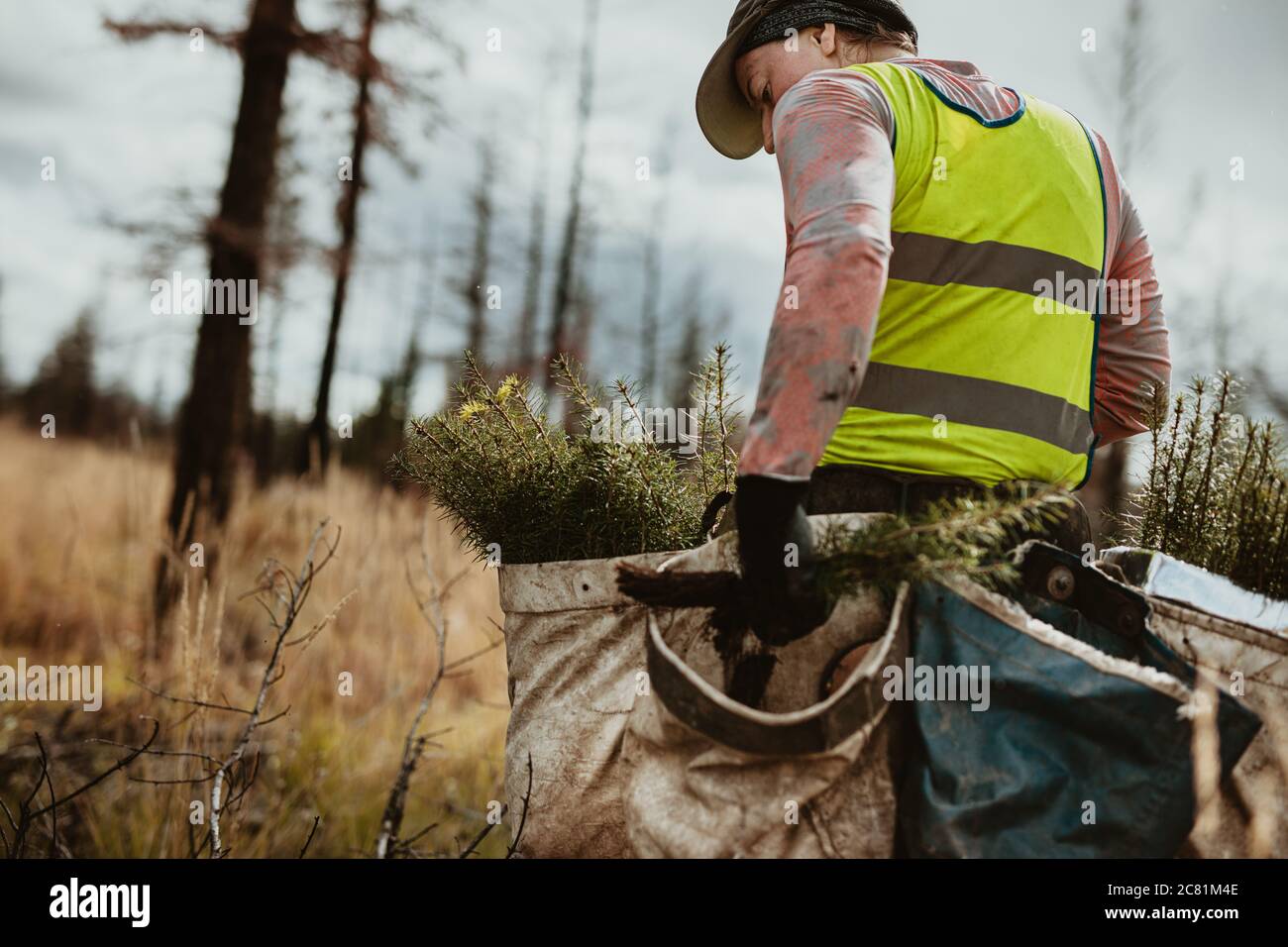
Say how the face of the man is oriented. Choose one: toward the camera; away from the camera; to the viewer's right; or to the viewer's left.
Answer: to the viewer's left

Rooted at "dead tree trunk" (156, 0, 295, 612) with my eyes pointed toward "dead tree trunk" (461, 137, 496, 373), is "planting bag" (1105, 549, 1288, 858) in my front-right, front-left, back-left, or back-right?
back-right

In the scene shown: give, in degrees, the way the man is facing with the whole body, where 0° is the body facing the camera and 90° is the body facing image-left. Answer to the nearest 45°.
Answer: approximately 135°

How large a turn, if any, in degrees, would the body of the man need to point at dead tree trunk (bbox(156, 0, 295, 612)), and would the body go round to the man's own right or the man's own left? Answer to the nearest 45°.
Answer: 0° — they already face it
